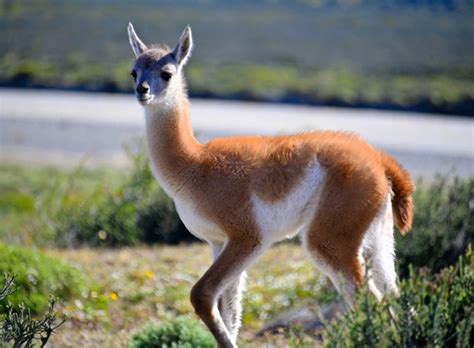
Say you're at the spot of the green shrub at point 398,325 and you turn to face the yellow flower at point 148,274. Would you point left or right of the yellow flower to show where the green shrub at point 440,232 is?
right

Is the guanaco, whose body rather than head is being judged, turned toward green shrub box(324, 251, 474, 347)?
no

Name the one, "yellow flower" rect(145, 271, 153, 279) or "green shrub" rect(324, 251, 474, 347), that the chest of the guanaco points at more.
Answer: the yellow flower

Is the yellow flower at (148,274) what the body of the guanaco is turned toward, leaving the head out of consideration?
no

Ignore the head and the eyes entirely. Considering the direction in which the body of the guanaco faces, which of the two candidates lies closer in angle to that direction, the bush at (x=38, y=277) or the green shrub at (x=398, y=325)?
the bush

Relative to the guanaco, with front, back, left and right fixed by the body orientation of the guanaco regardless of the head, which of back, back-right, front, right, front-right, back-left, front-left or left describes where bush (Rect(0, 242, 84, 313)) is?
front-right

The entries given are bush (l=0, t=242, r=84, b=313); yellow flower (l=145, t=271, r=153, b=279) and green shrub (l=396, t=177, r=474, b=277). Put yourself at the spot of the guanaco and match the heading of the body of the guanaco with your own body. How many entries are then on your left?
0

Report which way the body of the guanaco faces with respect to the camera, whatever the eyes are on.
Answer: to the viewer's left

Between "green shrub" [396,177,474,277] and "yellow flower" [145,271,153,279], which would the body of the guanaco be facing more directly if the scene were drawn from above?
the yellow flower

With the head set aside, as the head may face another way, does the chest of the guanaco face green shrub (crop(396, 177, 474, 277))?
no
